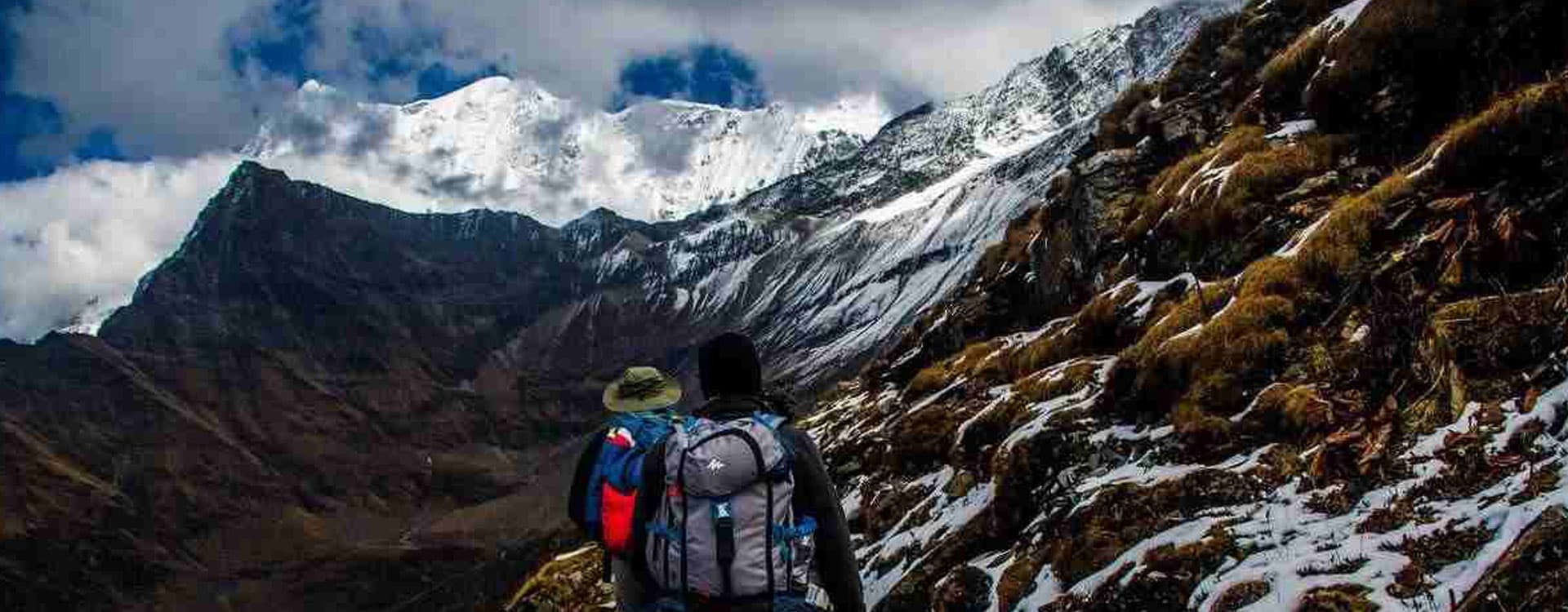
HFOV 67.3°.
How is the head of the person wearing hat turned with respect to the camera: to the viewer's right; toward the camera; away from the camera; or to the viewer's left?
away from the camera

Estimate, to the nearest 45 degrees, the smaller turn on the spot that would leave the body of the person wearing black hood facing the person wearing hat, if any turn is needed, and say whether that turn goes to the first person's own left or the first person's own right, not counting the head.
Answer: approximately 45° to the first person's own left

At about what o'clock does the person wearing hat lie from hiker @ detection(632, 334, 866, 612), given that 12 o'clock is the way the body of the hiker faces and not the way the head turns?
The person wearing hat is roughly at 11 o'clock from the hiker.

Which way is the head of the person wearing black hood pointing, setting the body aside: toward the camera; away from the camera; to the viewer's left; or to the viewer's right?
away from the camera

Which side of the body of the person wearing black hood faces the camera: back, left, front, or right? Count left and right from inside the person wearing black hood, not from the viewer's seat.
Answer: back
